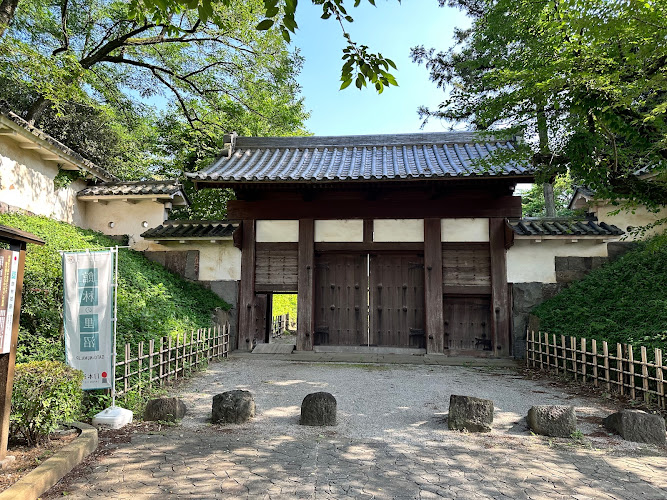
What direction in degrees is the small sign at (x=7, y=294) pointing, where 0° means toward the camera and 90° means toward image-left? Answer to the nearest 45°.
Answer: approximately 315°

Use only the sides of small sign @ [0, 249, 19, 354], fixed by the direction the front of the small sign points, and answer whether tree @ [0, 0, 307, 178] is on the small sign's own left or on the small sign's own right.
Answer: on the small sign's own left

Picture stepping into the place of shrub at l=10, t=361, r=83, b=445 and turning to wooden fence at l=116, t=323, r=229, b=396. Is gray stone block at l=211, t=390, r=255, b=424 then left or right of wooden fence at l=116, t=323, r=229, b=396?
right
